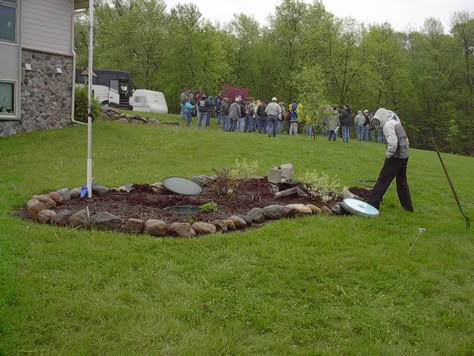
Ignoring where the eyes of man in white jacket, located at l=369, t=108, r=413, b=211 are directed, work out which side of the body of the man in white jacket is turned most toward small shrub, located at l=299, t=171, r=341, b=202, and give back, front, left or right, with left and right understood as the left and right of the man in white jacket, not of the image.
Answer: front

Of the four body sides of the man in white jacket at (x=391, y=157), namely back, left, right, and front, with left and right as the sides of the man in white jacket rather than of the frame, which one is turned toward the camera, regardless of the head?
left

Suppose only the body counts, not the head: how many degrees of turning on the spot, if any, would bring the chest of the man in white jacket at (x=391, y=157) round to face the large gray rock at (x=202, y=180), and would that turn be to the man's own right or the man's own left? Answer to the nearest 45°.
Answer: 0° — they already face it

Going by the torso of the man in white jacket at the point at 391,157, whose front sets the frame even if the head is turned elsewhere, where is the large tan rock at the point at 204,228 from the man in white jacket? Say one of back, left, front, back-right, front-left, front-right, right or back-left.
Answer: front-left

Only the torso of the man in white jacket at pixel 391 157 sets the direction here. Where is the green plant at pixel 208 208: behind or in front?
in front

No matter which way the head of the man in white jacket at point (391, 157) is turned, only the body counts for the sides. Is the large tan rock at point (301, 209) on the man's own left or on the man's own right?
on the man's own left

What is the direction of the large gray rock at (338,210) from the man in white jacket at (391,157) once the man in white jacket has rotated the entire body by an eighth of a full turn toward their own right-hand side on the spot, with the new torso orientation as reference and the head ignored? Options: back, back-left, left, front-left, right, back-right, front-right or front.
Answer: left
